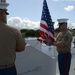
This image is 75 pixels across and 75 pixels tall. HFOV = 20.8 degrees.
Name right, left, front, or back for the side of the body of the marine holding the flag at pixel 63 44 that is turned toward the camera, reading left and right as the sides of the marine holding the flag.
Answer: left
